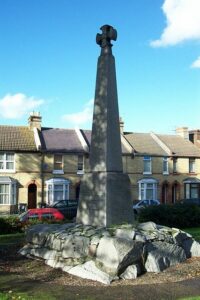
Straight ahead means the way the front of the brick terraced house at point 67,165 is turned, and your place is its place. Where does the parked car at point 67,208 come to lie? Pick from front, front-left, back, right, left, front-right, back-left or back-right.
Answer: front

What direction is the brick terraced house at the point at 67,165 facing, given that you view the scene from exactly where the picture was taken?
facing the viewer

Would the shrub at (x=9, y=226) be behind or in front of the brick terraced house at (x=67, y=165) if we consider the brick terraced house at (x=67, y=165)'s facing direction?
in front
